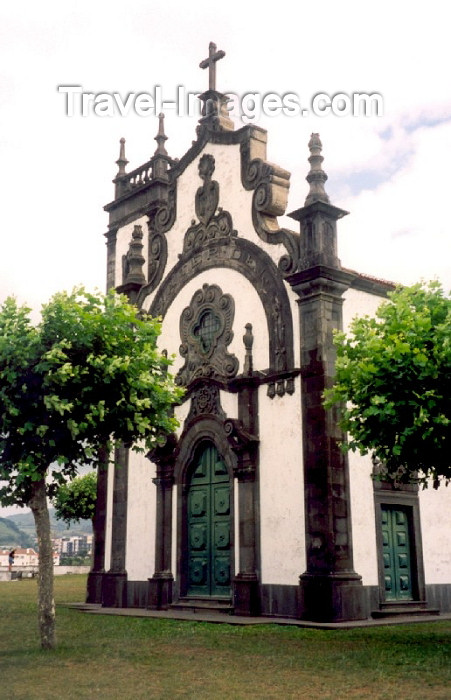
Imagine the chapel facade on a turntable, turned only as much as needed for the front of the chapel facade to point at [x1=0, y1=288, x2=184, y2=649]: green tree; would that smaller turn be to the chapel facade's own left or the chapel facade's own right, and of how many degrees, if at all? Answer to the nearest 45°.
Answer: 0° — it already faces it

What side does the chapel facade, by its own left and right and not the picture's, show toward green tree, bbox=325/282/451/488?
left

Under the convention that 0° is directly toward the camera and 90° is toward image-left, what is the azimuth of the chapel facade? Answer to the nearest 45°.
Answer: approximately 45°
